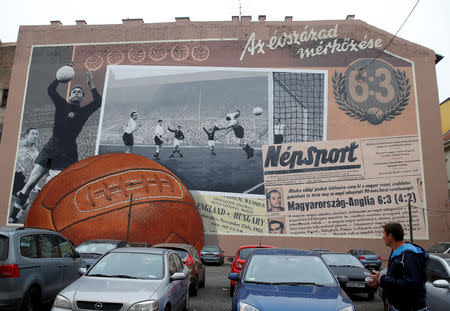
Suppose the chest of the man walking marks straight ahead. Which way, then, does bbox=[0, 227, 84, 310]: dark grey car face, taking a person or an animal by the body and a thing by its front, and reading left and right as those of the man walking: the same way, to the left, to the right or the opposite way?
to the right

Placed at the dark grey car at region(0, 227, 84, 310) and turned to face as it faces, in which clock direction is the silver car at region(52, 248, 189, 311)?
The silver car is roughly at 3 o'clock from the dark grey car.

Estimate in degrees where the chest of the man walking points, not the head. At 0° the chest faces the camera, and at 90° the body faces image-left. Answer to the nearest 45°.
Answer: approximately 90°

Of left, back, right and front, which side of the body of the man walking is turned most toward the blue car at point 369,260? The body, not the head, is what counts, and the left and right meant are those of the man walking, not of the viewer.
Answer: right

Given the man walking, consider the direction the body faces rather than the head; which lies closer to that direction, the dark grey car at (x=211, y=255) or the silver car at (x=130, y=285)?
the silver car

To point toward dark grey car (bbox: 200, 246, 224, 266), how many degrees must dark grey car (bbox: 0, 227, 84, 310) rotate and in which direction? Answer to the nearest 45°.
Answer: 0° — it already faces it

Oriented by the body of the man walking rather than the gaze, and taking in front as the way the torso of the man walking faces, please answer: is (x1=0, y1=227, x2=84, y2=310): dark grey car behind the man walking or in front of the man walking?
in front

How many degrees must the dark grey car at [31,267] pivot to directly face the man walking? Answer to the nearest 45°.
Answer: approximately 90° to its right

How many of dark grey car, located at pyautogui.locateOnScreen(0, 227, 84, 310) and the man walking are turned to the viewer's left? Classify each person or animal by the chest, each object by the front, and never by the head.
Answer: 1

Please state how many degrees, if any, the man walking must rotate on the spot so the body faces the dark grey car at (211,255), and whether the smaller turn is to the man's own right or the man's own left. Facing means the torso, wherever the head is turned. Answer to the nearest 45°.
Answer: approximately 45° to the man's own right

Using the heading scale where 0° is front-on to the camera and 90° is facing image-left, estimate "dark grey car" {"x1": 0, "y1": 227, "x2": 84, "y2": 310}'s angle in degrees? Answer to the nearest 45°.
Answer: approximately 225°

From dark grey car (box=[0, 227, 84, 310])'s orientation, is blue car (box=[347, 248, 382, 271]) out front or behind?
out front
